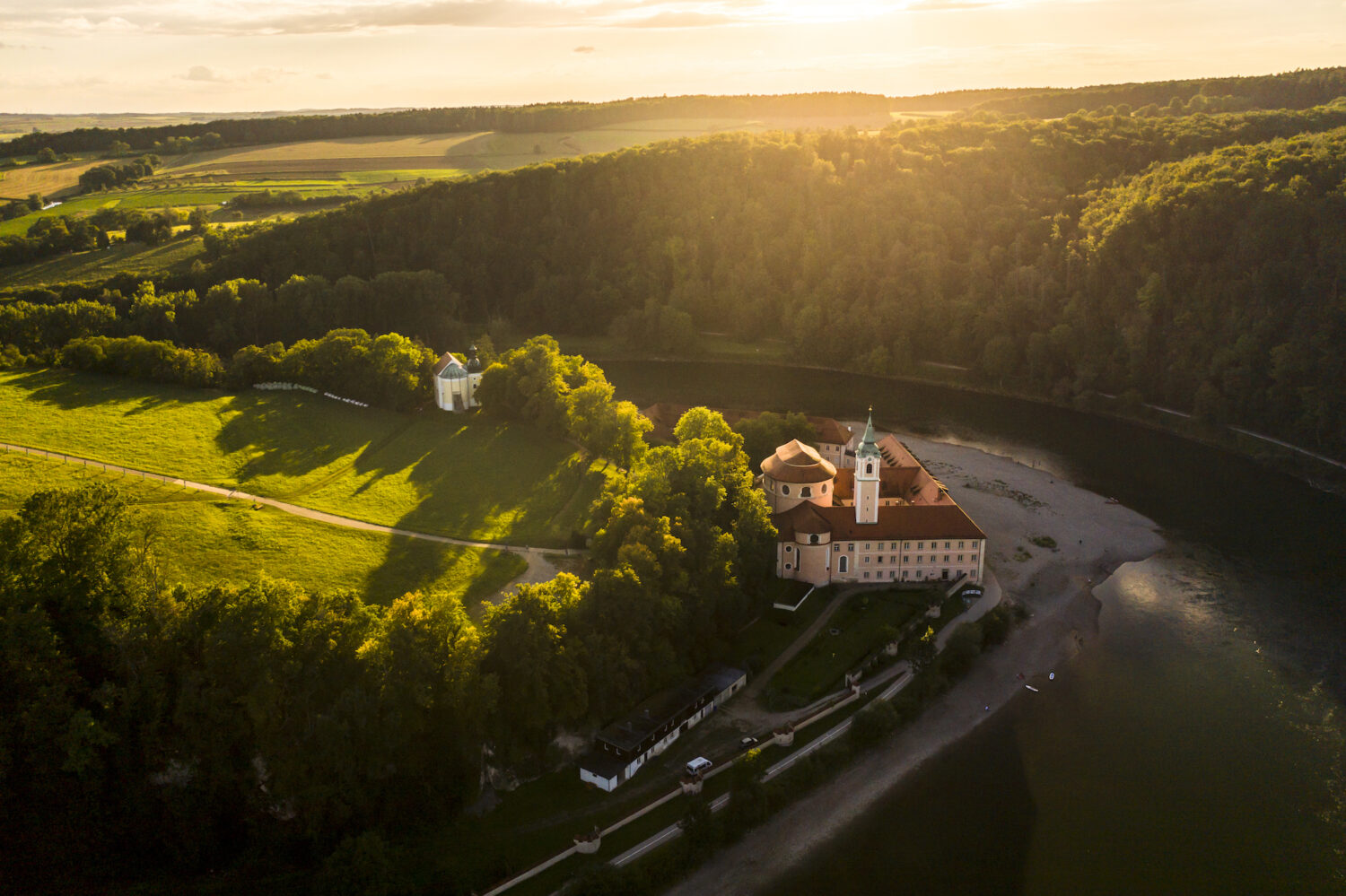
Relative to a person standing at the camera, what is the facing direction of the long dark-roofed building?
facing the viewer and to the right of the viewer

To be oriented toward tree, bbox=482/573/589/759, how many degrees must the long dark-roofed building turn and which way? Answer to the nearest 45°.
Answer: approximately 135° to its right
